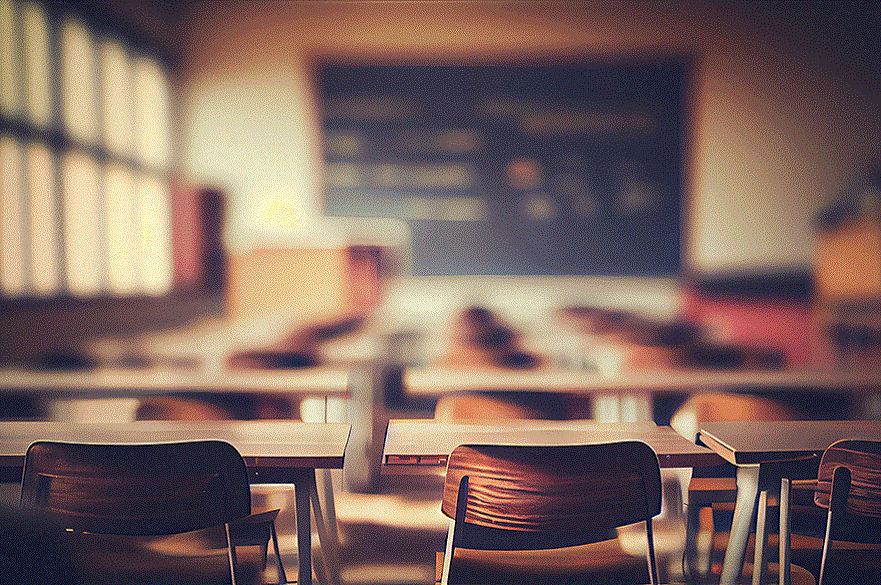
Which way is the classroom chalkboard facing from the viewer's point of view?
toward the camera

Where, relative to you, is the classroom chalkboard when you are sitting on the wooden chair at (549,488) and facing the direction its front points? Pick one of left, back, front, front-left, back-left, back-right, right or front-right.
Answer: front

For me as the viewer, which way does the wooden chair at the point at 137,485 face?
facing away from the viewer

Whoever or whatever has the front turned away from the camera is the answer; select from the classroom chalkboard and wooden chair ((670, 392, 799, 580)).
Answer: the wooden chair

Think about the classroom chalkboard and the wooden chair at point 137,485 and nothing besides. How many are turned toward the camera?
1

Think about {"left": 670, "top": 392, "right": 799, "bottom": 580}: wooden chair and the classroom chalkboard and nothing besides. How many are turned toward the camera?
1

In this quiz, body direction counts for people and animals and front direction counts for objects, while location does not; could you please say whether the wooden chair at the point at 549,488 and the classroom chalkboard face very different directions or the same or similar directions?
very different directions

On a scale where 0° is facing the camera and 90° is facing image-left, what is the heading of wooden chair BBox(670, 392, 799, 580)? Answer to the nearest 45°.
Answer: approximately 180°

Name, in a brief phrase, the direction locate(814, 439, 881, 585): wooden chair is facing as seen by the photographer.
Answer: facing away from the viewer

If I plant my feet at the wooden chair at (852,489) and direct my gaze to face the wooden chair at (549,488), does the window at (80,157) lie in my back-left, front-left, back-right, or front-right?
front-right

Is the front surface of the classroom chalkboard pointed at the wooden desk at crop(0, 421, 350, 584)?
yes

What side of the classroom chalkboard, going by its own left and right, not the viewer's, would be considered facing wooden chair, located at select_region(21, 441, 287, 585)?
front

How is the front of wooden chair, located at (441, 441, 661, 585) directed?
away from the camera

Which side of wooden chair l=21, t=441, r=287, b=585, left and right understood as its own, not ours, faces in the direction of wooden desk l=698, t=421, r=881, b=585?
right

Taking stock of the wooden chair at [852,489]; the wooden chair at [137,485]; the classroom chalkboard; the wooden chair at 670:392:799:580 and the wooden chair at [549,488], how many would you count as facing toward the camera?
1

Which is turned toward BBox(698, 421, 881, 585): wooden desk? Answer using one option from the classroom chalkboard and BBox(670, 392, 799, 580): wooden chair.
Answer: the classroom chalkboard
